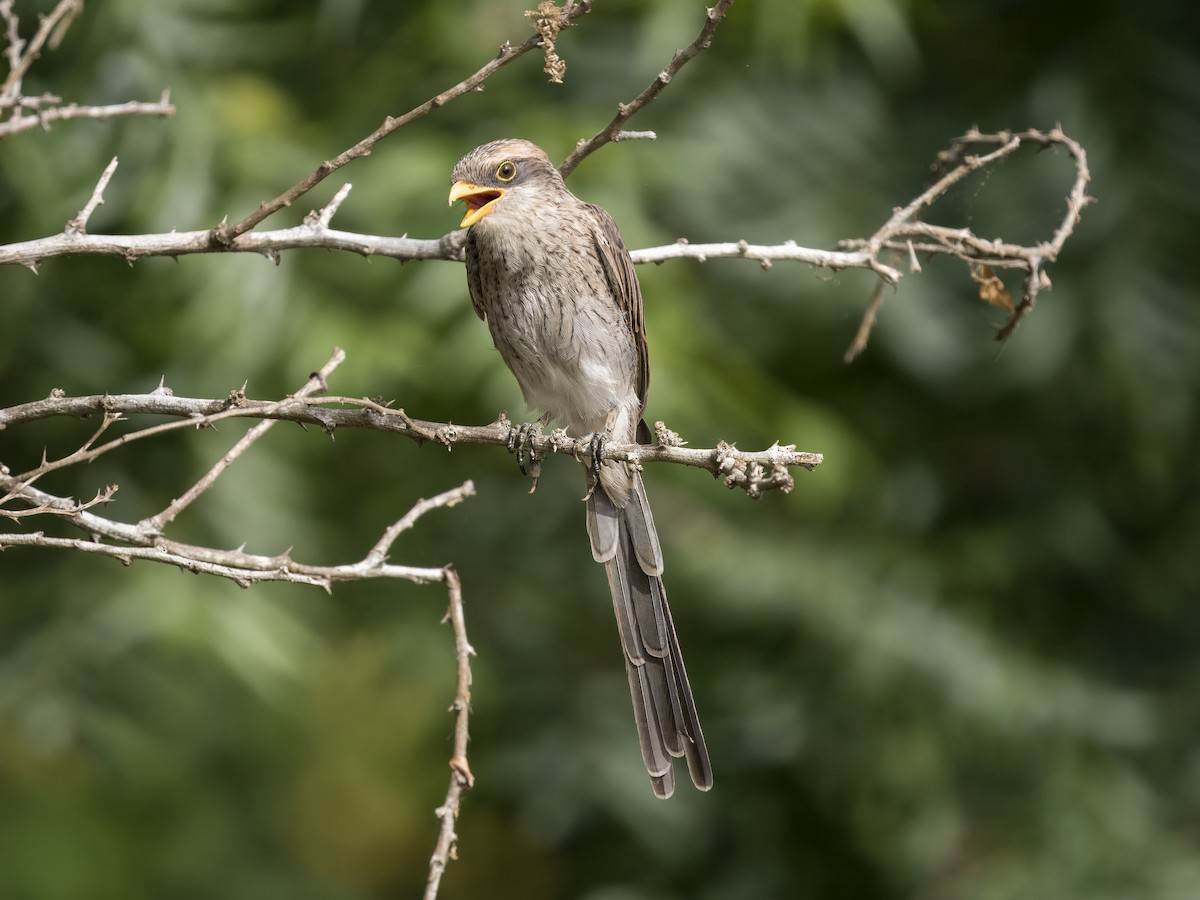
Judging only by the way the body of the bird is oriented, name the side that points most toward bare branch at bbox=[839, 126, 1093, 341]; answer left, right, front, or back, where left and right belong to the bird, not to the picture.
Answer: left

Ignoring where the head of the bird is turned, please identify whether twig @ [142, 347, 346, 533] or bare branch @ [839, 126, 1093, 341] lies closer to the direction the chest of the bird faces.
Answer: the twig

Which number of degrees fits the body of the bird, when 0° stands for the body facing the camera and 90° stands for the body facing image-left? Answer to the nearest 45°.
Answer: approximately 45°

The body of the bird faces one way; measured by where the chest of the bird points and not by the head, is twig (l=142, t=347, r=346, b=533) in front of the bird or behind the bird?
in front

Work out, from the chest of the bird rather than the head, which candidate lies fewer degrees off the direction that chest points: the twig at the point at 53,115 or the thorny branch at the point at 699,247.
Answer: the twig
